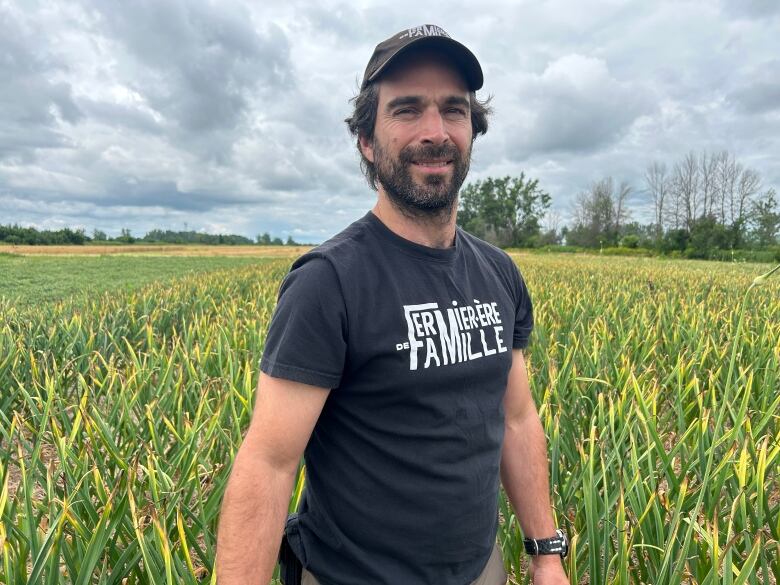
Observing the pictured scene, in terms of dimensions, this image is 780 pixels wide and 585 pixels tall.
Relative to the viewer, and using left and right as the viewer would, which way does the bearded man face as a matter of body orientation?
facing the viewer and to the right of the viewer
